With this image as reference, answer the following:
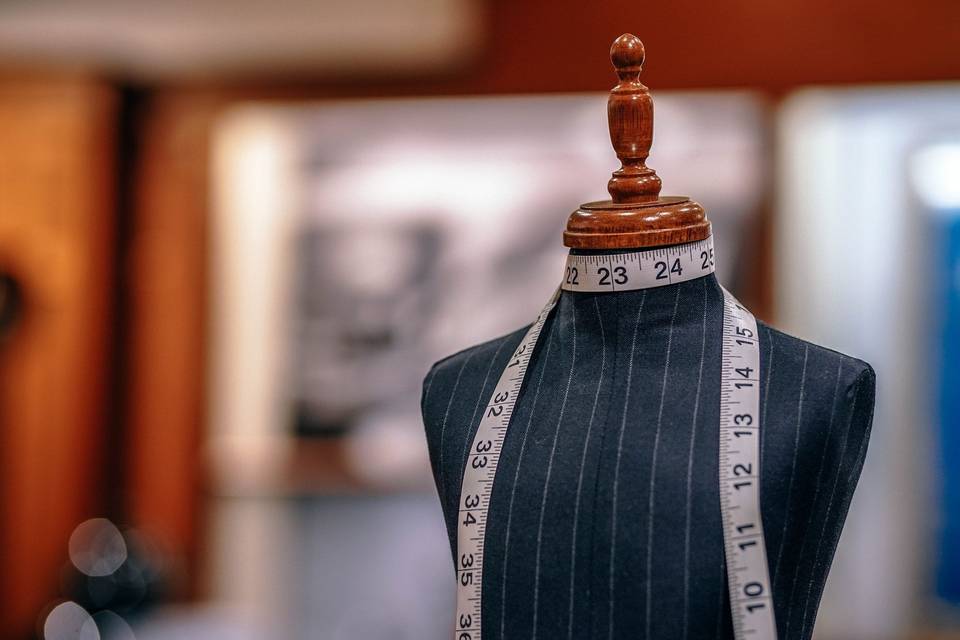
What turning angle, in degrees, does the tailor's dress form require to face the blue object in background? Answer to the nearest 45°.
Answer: approximately 180°

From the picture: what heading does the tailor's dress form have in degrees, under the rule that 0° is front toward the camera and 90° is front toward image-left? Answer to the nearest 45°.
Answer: approximately 0°
